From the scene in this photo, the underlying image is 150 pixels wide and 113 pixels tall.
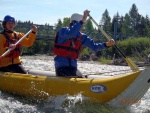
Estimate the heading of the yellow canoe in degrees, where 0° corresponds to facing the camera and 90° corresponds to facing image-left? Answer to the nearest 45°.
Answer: approximately 270°

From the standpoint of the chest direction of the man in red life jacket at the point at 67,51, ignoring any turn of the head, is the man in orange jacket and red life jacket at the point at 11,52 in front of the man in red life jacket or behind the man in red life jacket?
behind

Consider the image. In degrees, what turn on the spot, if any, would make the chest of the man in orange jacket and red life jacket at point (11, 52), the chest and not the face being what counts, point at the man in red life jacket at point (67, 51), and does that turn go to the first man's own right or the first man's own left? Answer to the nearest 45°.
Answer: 0° — they already face them

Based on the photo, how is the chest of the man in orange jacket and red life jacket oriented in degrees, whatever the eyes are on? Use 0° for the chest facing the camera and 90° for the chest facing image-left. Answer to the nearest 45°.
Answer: approximately 315°
